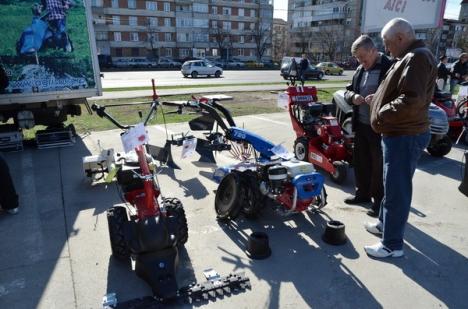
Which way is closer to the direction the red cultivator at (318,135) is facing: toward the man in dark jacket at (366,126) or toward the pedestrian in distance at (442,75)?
the man in dark jacket

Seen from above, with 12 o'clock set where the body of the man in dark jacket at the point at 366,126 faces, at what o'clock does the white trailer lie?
The white trailer is roughly at 2 o'clock from the man in dark jacket.

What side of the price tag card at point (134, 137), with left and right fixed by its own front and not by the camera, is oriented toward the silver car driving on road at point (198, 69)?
back

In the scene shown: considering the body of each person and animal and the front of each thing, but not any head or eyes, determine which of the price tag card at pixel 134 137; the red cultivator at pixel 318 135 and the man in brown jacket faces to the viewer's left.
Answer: the man in brown jacket

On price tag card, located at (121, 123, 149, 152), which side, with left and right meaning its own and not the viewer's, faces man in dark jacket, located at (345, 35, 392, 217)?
left

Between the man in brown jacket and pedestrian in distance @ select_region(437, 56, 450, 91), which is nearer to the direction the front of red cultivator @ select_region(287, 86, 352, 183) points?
the man in brown jacket

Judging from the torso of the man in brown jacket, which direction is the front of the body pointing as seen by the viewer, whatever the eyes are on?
to the viewer's left

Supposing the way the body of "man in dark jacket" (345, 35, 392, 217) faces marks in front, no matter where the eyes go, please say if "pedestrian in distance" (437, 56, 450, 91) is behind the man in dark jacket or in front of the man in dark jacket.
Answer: behind

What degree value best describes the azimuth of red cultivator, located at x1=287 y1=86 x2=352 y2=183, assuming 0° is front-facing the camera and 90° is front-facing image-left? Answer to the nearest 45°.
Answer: approximately 315°

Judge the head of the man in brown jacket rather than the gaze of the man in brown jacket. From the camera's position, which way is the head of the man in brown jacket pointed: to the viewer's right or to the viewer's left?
to the viewer's left
